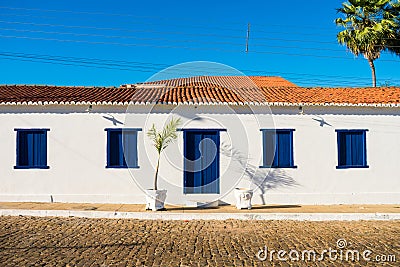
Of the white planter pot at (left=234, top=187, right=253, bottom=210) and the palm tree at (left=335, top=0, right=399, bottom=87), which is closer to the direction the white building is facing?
the white planter pot

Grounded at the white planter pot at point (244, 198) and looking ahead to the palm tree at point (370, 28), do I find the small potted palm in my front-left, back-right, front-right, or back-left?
back-left

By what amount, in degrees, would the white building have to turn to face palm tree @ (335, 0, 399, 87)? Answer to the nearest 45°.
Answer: approximately 135° to its left

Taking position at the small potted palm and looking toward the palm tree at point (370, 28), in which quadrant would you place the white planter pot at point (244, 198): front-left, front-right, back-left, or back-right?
front-right

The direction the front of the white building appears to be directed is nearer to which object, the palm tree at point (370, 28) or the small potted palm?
the small potted palm

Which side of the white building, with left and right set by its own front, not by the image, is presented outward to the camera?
front

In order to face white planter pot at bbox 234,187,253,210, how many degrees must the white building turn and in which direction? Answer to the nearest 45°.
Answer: approximately 45° to its left

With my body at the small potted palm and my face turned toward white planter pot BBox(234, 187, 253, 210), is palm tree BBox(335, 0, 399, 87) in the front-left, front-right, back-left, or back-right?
front-left
